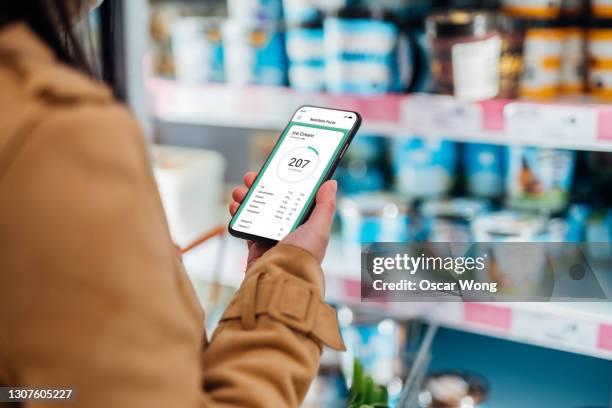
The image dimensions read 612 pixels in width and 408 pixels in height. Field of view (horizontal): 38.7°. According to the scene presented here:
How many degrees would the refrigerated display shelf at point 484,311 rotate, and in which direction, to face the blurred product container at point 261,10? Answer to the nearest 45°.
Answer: approximately 90° to its right

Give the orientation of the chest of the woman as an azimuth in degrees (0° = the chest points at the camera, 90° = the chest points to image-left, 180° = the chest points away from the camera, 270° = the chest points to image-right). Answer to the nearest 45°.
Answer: approximately 225°

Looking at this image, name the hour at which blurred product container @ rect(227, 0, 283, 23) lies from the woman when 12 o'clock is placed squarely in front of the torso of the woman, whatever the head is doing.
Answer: The blurred product container is roughly at 11 o'clock from the woman.

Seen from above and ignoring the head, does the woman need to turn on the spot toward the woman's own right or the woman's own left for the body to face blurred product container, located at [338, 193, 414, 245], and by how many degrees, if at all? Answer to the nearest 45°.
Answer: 0° — they already face it

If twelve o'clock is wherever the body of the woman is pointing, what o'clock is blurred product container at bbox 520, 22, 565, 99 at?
The blurred product container is roughly at 12 o'clock from the woman.

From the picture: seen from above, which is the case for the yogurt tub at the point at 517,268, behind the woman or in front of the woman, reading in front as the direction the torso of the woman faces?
in front

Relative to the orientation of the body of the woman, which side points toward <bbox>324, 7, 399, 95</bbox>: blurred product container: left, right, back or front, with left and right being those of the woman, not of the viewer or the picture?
front

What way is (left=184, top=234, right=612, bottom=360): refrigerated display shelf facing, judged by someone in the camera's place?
facing the viewer and to the left of the viewer

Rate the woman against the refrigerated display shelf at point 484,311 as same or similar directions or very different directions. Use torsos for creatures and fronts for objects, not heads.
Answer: very different directions

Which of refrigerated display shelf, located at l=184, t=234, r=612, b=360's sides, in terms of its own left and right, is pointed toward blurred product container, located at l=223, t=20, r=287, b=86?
right

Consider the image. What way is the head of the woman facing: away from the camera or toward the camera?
away from the camera

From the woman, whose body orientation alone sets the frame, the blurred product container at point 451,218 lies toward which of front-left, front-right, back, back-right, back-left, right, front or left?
front

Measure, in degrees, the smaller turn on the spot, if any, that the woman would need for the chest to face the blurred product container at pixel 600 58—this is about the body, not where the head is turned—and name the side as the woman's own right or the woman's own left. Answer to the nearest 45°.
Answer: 0° — they already face it
